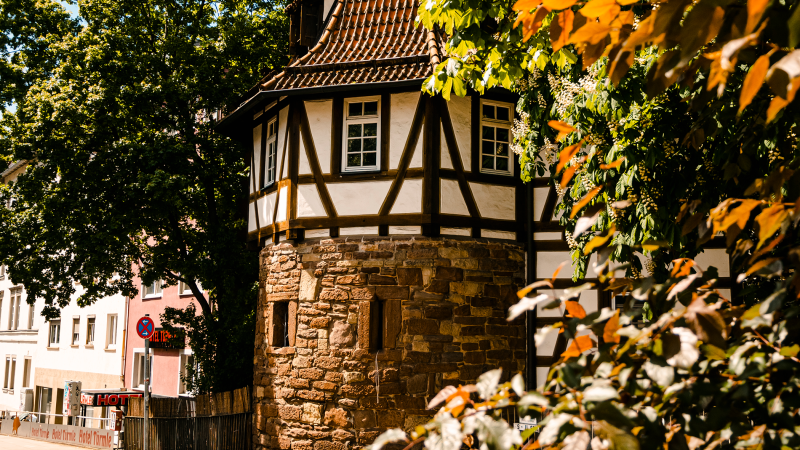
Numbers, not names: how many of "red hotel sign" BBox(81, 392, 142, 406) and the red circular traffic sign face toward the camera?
2

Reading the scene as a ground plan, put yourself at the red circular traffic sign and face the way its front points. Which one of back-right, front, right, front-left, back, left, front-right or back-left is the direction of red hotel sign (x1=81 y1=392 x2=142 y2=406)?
back

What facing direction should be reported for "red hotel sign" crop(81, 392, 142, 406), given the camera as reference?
facing the viewer

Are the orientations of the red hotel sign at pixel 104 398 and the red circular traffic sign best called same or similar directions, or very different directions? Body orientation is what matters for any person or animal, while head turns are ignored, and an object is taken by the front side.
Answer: same or similar directions

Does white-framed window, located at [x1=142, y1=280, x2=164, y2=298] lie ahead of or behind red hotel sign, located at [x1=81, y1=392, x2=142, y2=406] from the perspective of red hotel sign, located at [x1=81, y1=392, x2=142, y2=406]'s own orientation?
behind

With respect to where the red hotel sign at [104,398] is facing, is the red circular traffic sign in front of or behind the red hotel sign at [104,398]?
in front

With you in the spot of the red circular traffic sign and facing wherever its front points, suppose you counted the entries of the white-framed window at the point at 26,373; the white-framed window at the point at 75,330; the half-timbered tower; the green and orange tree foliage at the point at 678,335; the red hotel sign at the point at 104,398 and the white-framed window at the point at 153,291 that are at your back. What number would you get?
4

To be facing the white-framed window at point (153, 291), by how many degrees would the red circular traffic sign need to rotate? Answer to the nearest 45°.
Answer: approximately 180°

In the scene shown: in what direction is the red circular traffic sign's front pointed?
toward the camera
